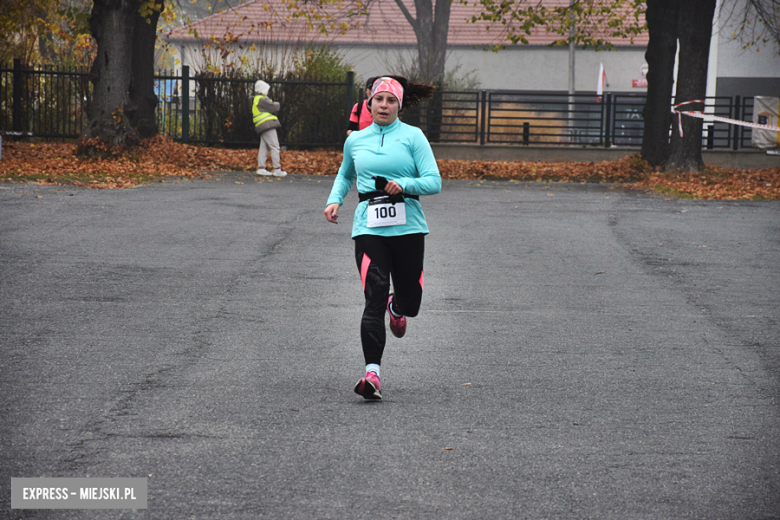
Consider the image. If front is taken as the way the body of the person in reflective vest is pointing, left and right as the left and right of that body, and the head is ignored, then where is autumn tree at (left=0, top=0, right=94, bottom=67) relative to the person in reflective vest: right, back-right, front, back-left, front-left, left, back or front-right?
back-left

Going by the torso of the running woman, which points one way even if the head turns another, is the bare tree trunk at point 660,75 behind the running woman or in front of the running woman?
behind

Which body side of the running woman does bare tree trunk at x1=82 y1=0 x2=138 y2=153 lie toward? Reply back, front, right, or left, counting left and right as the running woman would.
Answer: back

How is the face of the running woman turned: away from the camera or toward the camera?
toward the camera

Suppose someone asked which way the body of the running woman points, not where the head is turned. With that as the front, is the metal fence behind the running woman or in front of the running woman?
behind

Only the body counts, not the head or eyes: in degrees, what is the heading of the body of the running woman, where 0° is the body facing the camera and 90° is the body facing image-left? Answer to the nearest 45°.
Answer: approximately 0°
